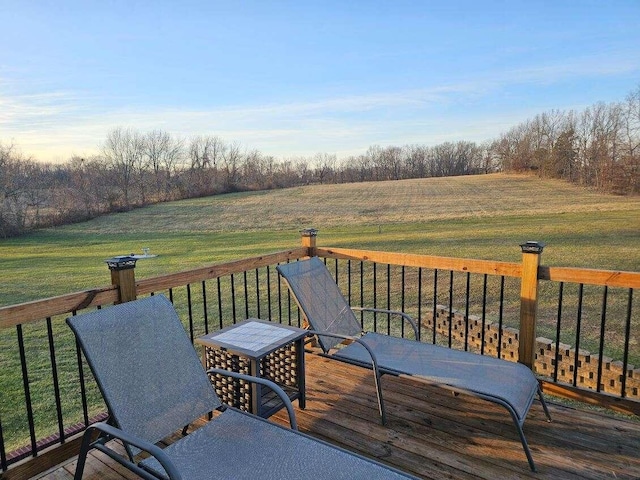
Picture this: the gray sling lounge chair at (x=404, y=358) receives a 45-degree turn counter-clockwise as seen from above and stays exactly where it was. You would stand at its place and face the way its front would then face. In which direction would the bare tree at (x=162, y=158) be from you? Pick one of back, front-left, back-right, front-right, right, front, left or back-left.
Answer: back-left

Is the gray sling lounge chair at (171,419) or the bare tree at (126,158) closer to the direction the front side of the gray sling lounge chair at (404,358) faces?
the gray sling lounge chair

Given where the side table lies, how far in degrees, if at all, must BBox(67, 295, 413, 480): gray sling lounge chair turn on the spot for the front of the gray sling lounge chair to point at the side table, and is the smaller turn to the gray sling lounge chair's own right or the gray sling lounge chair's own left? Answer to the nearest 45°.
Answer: approximately 90° to the gray sling lounge chair's own left

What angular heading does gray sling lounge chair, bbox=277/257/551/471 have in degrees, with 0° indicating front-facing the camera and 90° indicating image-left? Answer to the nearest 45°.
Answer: approximately 315°

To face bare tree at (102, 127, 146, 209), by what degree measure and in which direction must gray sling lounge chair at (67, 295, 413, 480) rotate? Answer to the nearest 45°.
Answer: approximately 135° to its left

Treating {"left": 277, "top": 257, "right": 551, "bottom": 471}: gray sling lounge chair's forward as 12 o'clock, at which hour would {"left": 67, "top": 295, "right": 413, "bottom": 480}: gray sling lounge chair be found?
{"left": 67, "top": 295, "right": 413, "bottom": 480}: gray sling lounge chair is roughly at 3 o'clock from {"left": 277, "top": 257, "right": 551, "bottom": 471}: gray sling lounge chair.

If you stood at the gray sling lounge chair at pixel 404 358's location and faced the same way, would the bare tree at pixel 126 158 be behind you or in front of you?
behind

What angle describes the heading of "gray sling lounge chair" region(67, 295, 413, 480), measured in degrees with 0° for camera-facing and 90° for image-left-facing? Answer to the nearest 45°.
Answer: approximately 315°

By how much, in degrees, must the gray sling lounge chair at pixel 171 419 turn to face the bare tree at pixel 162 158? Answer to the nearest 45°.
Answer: approximately 135° to its left
